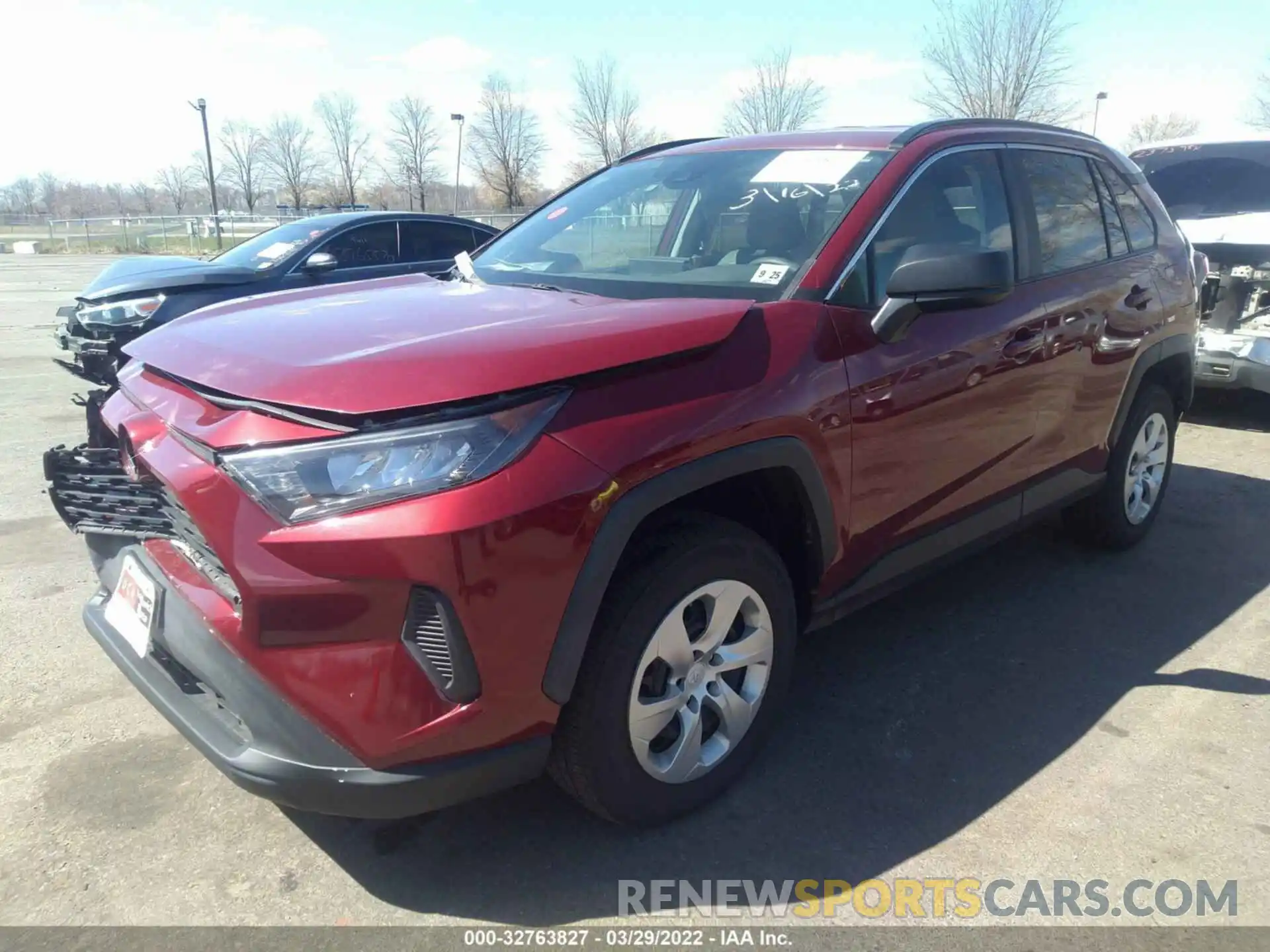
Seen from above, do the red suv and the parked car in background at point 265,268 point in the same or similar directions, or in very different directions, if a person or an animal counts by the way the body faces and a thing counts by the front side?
same or similar directions

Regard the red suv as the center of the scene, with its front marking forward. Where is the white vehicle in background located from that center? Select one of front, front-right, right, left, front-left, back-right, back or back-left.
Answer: back

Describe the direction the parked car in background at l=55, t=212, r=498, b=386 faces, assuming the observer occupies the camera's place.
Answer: facing the viewer and to the left of the viewer

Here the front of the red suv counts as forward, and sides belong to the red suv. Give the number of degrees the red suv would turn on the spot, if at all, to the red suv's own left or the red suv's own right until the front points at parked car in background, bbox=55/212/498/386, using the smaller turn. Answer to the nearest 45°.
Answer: approximately 90° to the red suv's own right

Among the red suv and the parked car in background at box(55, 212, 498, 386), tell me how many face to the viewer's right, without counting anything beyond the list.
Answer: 0

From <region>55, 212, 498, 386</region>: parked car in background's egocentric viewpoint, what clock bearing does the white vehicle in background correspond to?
The white vehicle in background is roughly at 8 o'clock from the parked car in background.

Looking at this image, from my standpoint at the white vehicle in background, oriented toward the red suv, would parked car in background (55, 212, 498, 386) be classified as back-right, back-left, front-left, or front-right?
front-right

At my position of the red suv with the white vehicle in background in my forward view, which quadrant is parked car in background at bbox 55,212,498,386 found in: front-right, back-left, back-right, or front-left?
front-left

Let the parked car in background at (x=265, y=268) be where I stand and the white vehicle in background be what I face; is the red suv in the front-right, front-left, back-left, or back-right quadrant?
front-right
